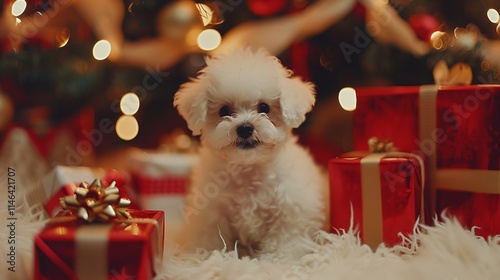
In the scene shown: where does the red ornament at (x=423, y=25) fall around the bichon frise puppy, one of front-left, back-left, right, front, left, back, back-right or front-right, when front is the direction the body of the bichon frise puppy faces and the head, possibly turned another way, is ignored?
back-left

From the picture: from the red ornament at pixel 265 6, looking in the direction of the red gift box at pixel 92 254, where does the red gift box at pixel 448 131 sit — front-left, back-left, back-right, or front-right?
front-left

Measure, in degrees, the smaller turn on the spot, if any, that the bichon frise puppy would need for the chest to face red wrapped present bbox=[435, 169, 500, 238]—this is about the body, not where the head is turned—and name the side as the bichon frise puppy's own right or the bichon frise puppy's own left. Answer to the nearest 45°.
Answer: approximately 90° to the bichon frise puppy's own left

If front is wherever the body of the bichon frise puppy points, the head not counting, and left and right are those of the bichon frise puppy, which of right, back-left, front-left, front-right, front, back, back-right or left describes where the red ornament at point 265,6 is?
back

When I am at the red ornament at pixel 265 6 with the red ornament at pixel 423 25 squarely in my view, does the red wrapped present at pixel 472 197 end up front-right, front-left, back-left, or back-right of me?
front-right

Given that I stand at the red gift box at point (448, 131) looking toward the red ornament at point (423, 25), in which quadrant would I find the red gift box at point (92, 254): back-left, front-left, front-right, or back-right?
back-left

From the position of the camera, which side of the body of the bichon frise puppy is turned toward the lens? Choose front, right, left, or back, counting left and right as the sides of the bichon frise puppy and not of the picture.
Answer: front

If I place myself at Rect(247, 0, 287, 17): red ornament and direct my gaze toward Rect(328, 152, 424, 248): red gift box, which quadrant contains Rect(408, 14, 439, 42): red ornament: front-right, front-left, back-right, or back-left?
front-left

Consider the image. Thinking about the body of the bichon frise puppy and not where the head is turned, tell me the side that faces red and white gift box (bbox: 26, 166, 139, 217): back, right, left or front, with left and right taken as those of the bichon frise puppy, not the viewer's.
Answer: right
